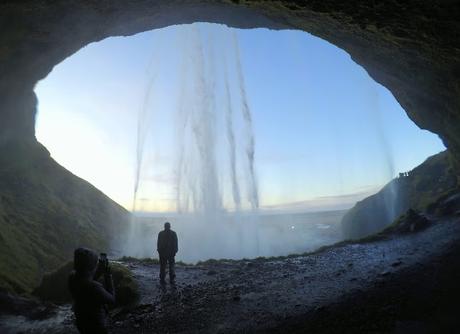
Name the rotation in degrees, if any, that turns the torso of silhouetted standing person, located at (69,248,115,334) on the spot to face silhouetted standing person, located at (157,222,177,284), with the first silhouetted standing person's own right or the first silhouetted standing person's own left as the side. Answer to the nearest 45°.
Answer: approximately 45° to the first silhouetted standing person's own left

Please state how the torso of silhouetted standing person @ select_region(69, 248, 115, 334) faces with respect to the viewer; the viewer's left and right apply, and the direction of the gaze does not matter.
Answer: facing away from the viewer and to the right of the viewer
